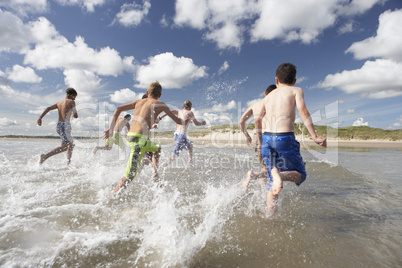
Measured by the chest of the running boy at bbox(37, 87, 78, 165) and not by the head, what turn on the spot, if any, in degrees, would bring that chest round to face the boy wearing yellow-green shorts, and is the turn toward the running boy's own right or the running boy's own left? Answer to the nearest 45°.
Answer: approximately 135° to the running boy's own right

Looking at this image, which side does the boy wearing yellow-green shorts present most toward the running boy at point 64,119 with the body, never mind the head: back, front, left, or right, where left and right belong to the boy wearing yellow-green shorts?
left

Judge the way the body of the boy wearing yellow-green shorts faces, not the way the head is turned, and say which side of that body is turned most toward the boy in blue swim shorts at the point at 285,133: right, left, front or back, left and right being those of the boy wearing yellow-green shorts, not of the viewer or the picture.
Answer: right

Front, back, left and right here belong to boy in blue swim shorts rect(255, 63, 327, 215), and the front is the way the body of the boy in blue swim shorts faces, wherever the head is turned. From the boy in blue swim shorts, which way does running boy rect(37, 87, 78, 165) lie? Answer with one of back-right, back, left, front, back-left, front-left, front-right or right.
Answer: left

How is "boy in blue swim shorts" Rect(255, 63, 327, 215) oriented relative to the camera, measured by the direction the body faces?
away from the camera

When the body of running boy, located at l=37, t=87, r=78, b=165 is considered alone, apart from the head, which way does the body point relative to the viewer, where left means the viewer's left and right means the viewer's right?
facing away from the viewer and to the right of the viewer

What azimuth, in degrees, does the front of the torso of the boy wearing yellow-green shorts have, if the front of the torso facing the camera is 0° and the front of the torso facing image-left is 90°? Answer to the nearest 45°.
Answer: approximately 225°

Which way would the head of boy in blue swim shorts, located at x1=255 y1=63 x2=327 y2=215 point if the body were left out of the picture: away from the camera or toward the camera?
away from the camera

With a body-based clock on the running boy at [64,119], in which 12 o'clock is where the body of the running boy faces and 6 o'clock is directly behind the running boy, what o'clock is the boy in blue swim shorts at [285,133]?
The boy in blue swim shorts is roughly at 4 o'clock from the running boy.

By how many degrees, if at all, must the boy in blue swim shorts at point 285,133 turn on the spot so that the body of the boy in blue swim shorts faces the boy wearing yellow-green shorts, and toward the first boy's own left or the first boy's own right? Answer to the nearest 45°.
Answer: approximately 90° to the first boy's own left
